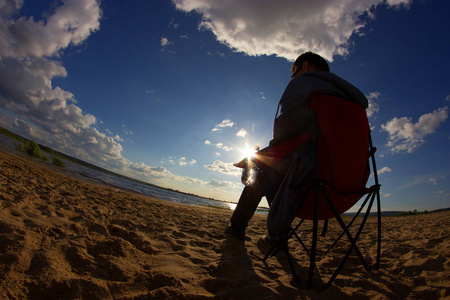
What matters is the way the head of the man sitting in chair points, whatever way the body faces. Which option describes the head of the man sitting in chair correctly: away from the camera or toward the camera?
away from the camera

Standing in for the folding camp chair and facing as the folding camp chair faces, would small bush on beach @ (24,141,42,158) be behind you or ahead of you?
ahead

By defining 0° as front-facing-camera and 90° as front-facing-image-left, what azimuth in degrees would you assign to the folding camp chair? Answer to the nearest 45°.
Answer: approximately 135°
